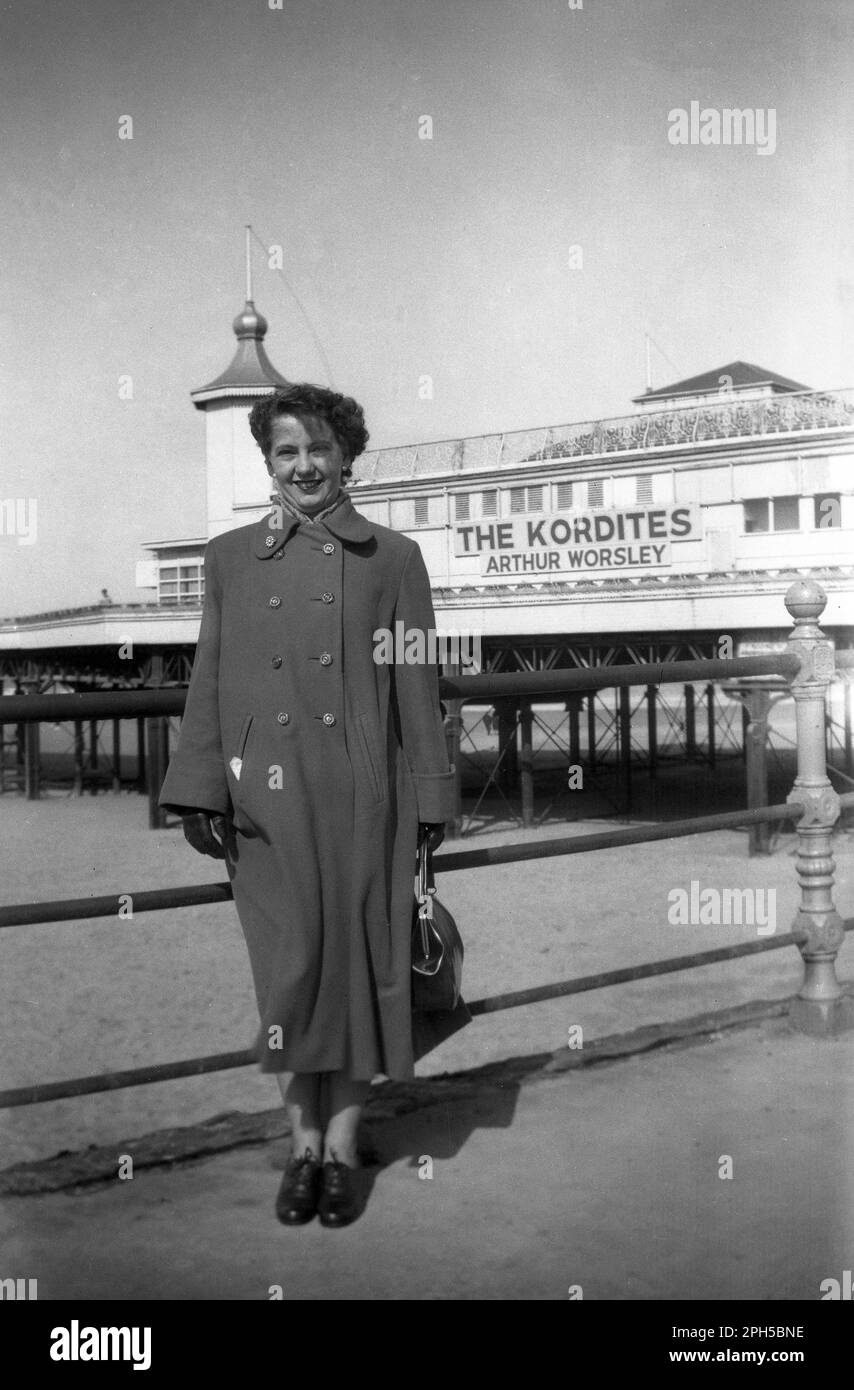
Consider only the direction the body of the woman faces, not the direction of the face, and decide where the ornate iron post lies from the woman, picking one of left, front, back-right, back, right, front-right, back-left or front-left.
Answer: back-left

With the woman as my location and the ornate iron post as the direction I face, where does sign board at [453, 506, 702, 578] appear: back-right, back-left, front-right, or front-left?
front-left

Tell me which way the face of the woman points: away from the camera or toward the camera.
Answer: toward the camera

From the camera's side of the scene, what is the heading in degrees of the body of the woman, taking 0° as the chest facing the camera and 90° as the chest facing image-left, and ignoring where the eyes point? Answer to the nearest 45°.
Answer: approximately 0°

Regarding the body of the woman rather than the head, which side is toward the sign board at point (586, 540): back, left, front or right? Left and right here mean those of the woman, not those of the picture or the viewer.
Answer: back
